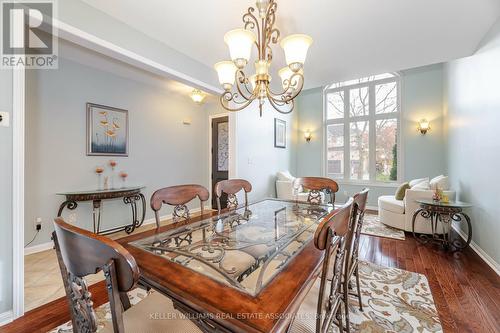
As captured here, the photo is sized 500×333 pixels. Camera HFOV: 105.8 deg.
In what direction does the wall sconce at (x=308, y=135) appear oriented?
toward the camera

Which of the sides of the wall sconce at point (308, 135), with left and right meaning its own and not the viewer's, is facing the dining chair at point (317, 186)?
front

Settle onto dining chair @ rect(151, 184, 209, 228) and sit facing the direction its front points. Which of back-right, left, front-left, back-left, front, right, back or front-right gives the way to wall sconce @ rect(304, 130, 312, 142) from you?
left

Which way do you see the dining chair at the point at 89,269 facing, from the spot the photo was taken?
facing away from the viewer and to the right of the viewer

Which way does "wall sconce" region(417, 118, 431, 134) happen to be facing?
toward the camera

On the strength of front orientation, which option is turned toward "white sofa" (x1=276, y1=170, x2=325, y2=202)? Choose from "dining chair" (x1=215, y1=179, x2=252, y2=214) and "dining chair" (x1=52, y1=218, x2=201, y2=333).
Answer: "dining chair" (x1=52, y1=218, x2=201, y2=333)

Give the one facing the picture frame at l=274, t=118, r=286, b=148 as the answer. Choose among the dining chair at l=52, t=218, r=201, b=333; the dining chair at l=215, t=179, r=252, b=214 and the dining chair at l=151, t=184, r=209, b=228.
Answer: the dining chair at l=52, t=218, r=201, b=333

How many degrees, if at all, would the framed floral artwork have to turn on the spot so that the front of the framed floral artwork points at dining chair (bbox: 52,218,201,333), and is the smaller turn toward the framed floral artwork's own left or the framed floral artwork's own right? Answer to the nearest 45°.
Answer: approximately 45° to the framed floral artwork's own right

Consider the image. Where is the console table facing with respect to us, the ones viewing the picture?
facing the viewer and to the right of the viewer

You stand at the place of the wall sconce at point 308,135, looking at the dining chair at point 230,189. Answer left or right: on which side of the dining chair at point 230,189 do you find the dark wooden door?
right

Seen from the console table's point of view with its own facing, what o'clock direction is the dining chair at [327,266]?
The dining chair is roughly at 1 o'clock from the console table.

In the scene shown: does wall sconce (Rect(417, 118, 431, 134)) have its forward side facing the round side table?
yes

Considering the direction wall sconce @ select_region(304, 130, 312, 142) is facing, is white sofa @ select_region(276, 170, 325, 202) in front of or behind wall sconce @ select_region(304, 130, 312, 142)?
in front

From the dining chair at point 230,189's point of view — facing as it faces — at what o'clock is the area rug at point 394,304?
The area rug is roughly at 11 o'clock from the dining chair.

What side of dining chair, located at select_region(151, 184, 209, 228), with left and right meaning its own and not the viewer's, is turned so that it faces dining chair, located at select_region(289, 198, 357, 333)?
front
